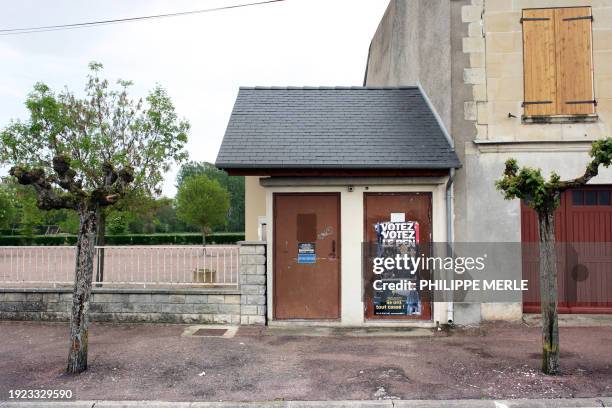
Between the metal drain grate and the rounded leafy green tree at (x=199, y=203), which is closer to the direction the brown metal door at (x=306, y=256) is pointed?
the metal drain grate

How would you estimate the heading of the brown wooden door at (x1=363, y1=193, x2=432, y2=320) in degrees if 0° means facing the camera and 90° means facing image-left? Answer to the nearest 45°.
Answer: approximately 0°

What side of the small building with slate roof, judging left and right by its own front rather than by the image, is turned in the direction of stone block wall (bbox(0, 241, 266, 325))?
right

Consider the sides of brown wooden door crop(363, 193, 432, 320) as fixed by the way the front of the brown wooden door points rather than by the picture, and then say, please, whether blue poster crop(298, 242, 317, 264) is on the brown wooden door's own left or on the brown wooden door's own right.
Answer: on the brown wooden door's own right

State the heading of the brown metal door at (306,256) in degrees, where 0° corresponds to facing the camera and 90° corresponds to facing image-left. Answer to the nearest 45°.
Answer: approximately 0°

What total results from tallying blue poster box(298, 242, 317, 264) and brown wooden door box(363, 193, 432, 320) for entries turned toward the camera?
2

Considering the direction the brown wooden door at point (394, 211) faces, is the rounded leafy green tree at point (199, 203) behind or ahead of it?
behind
